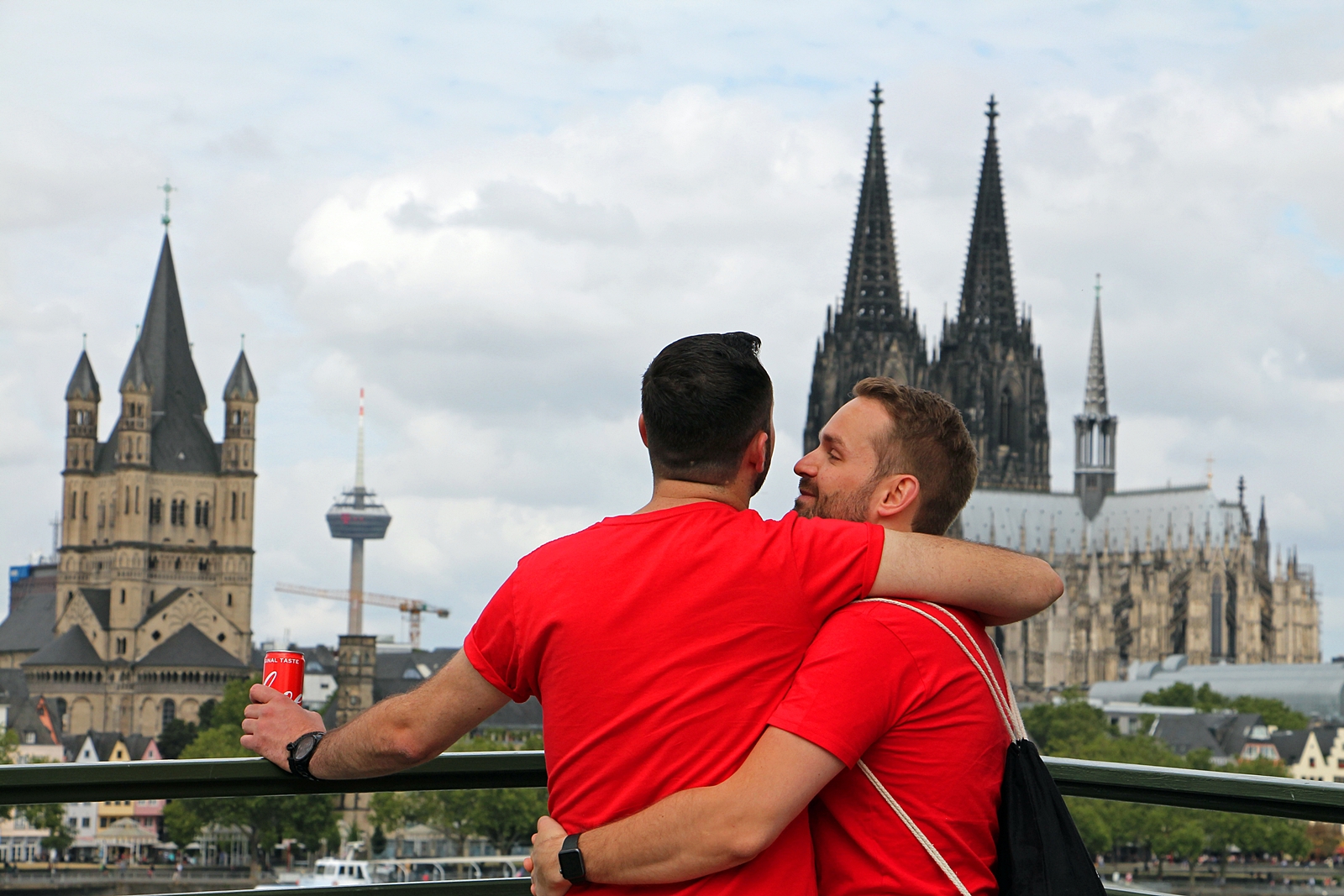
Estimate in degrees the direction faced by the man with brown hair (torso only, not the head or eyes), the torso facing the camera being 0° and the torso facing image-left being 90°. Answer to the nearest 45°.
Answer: approximately 135°

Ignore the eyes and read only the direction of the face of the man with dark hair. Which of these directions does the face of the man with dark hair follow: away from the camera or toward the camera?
away from the camera

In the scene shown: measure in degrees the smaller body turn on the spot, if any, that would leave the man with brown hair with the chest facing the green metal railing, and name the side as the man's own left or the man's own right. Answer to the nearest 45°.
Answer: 0° — they already face it

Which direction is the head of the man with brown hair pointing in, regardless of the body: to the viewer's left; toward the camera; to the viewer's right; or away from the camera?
to the viewer's left

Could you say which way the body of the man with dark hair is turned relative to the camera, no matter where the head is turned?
away from the camera
